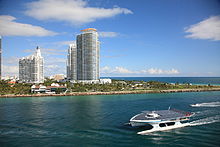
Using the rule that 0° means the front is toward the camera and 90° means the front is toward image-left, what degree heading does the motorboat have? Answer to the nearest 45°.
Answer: approximately 45°

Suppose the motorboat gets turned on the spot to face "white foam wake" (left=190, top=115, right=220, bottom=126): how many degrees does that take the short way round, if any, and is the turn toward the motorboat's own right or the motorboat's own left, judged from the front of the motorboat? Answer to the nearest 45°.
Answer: approximately 180°
